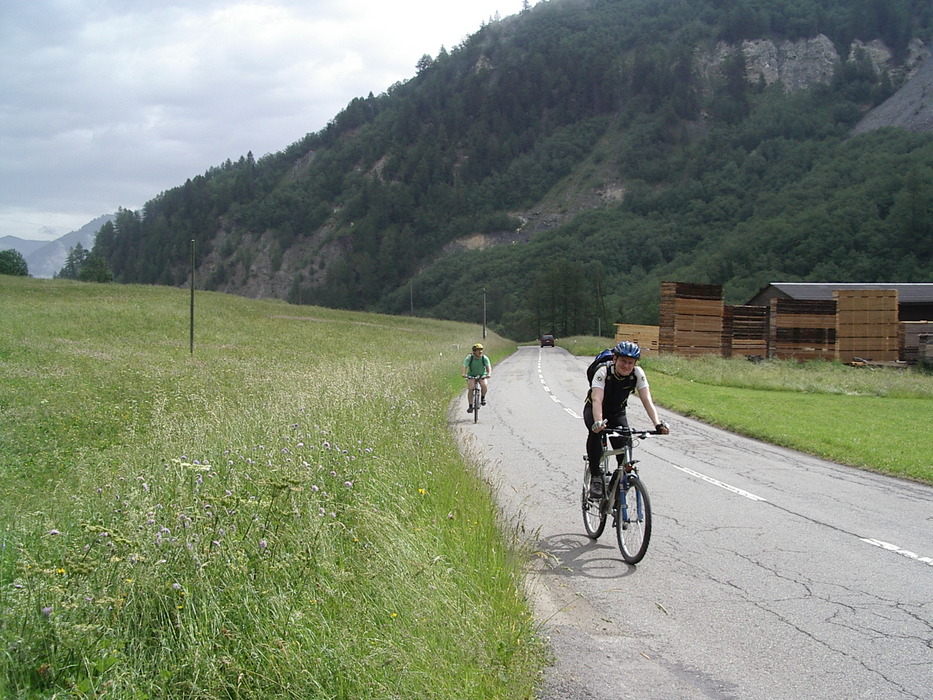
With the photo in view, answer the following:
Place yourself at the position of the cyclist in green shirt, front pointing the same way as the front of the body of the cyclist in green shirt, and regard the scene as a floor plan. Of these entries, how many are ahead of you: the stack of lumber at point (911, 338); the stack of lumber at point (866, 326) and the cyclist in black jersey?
1

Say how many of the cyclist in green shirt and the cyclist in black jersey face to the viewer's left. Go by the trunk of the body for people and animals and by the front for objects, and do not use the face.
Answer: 0

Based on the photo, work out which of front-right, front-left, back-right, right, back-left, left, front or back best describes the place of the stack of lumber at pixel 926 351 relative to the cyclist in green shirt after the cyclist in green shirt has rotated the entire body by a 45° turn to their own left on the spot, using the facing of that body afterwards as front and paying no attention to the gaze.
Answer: left

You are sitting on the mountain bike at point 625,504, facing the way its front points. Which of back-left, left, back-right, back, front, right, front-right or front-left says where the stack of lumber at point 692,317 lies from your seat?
back-left

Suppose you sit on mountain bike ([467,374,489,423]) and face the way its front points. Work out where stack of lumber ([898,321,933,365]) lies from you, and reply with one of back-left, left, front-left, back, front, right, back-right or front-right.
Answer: back-left

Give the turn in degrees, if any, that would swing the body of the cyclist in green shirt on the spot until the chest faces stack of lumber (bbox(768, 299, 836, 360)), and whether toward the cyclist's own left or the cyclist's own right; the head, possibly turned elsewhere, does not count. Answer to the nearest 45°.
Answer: approximately 135° to the cyclist's own left

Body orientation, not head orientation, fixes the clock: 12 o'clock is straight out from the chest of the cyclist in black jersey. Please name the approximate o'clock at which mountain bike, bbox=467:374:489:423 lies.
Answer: The mountain bike is roughly at 7 o'clock from the cyclist in black jersey.

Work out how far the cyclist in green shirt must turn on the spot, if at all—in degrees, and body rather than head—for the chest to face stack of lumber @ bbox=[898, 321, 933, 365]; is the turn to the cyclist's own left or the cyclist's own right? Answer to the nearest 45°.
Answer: approximately 135° to the cyclist's own left

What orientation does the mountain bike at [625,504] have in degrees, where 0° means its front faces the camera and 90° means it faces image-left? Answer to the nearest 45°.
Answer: approximately 315°
